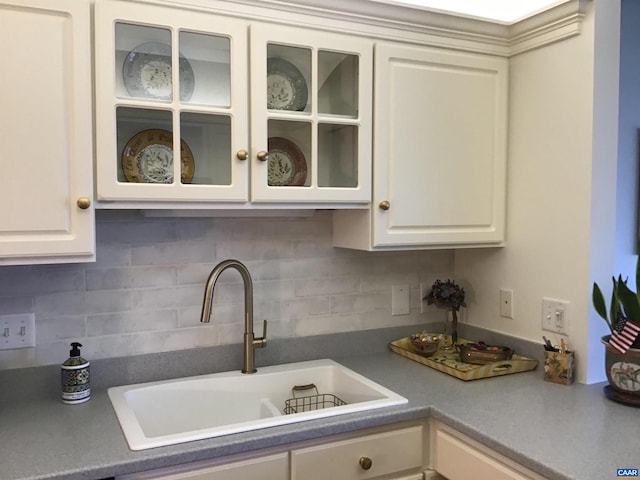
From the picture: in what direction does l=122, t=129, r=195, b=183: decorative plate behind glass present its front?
toward the camera

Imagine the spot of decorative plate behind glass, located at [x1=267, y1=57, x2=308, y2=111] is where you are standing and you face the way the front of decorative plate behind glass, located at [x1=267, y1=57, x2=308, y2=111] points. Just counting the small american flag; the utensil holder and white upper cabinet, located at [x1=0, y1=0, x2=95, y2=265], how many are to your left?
2

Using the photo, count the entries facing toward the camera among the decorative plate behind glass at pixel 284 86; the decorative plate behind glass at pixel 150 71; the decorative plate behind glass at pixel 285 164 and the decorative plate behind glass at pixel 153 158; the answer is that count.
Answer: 4

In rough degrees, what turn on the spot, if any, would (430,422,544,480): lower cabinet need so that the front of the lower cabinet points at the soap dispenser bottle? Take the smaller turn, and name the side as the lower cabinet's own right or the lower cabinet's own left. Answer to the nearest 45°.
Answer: approximately 45° to the lower cabinet's own right

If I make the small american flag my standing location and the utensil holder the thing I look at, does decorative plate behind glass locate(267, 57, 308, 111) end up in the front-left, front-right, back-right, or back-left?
front-left

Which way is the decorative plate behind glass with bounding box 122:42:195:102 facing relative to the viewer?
toward the camera

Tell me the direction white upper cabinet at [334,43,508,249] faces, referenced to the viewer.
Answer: facing the viewer and to the right of the viewer

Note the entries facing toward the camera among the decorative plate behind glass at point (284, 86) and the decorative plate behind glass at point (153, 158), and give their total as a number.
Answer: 2

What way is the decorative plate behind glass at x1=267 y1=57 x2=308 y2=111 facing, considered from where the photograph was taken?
facing the viewer

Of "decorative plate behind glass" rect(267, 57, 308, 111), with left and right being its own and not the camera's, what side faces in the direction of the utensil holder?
left
